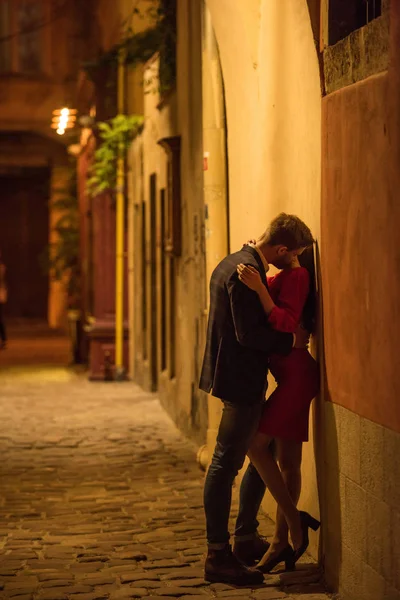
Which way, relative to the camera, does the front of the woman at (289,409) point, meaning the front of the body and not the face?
to the viewer's left

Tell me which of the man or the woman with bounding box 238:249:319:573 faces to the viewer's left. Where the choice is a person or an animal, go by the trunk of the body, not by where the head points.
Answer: the woman

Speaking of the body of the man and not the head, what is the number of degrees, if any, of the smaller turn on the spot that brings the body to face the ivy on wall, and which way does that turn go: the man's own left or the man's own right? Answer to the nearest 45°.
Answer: approximately 90° to the man's own left

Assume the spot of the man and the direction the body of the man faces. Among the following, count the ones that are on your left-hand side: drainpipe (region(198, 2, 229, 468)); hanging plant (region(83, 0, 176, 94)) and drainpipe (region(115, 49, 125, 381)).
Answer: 3

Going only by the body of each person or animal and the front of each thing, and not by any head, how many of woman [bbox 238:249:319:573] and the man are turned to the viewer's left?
1

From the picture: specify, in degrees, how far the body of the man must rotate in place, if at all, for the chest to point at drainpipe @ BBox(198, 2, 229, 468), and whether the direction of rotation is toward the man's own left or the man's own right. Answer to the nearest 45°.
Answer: approximately 90° to the man's own left

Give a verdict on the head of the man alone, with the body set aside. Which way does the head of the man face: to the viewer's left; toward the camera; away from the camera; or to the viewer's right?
to the viewer's right

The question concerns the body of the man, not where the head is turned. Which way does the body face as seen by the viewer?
to the viewer's right

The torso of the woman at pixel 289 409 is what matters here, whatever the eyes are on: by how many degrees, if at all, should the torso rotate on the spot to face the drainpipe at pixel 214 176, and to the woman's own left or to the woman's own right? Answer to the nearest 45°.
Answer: approximately 90° to the woman's own right

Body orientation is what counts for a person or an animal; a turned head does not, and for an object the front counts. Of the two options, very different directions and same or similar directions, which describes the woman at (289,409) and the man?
very different directions
